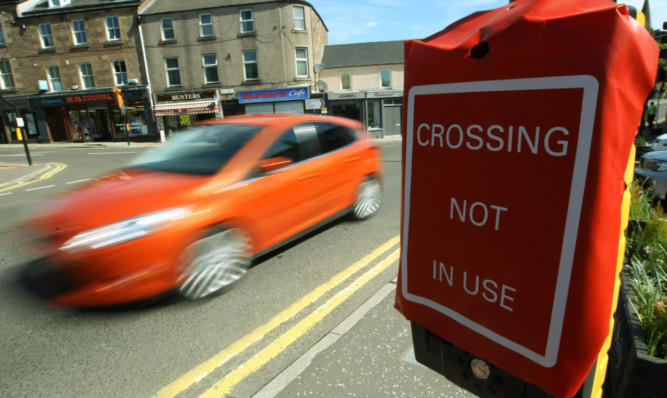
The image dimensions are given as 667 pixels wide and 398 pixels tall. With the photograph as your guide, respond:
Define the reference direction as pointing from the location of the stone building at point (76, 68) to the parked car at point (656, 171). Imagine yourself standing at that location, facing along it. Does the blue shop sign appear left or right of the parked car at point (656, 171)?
left

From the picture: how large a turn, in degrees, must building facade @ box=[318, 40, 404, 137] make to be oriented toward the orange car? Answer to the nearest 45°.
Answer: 0° — it already faces it

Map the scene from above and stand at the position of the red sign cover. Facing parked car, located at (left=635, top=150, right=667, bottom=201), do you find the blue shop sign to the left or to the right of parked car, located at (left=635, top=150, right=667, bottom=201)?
left

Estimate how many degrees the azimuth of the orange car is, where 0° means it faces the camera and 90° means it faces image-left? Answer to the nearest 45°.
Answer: approximately 45°

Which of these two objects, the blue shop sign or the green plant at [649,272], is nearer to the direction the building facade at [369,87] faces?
the green plant

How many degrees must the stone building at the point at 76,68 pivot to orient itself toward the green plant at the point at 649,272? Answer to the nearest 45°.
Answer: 0° — it already faces it

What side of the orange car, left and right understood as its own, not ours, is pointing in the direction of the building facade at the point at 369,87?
back

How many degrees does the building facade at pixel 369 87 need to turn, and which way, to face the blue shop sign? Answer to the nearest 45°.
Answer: approximately 45° to its right

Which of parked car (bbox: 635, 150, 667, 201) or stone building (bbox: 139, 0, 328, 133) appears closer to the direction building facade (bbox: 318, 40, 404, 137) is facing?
the parked car

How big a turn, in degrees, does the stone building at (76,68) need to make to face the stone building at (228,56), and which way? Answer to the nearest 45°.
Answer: approximately 45° to its left

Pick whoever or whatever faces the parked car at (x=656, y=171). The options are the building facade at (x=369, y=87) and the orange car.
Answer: the building facade
